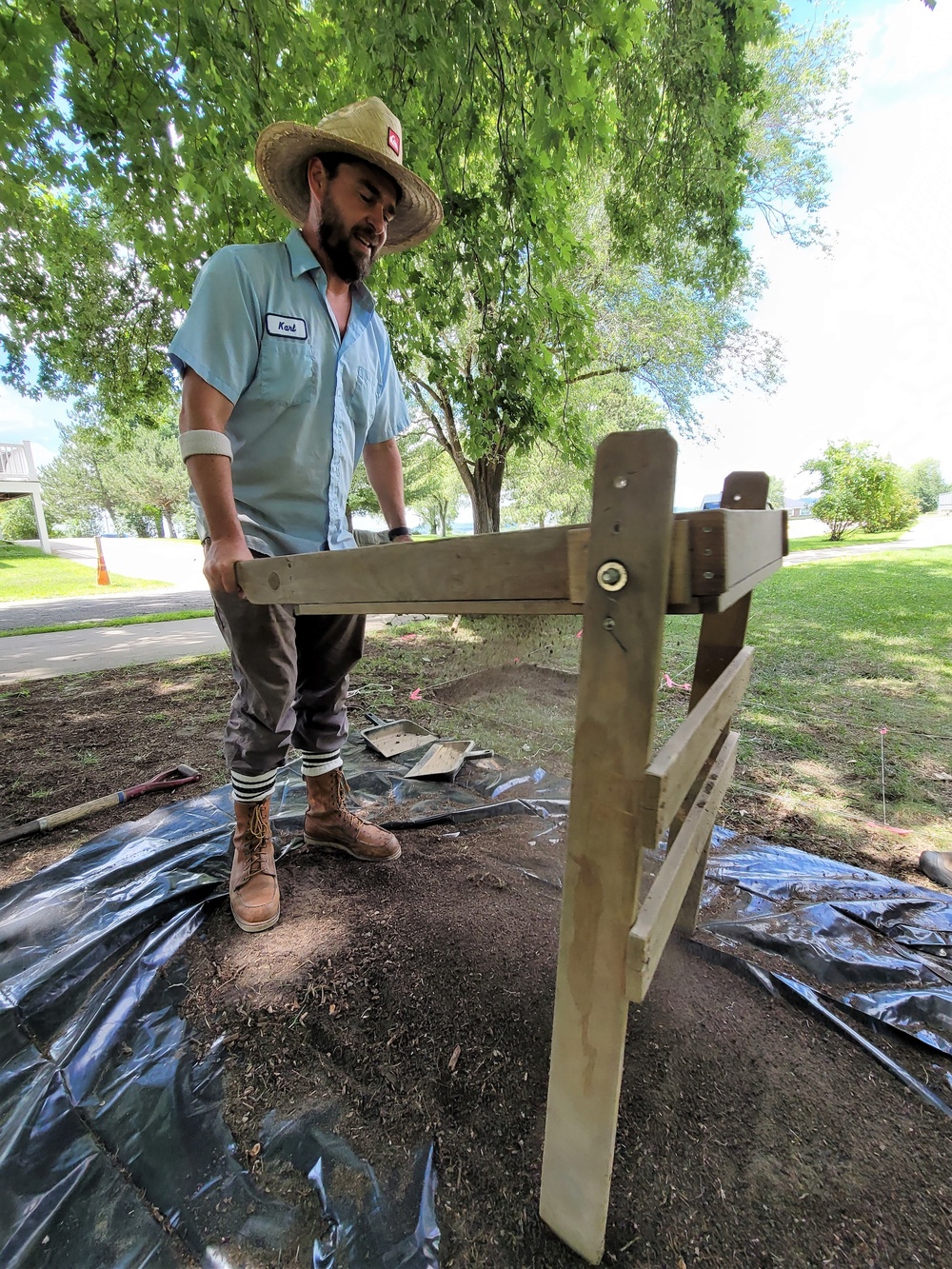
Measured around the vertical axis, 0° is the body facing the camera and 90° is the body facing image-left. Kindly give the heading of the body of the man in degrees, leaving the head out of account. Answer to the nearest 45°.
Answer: approximately 315°

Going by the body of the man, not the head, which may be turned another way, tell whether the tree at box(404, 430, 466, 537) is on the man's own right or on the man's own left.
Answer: on the man's own left

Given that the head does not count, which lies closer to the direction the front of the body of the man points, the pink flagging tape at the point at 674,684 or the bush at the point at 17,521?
the pink flagging tape

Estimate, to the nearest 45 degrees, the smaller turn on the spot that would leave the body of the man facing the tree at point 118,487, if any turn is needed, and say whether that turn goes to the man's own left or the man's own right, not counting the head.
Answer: approximately 135° to the man's own left

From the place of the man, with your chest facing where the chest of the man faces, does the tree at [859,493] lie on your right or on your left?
on your left

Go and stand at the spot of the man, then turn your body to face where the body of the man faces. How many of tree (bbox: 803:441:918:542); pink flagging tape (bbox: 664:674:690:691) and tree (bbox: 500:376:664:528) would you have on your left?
3

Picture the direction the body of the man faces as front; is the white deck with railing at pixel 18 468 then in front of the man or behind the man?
behind

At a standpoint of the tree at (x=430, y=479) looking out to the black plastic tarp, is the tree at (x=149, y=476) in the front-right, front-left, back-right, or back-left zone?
back-right
